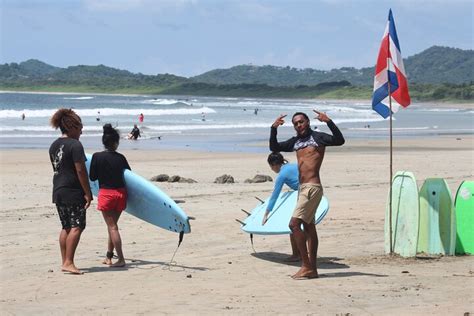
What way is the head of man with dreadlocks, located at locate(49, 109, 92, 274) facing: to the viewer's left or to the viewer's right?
to the viewer's right

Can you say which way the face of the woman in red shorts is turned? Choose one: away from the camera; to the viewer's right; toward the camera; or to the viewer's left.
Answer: away from the camera

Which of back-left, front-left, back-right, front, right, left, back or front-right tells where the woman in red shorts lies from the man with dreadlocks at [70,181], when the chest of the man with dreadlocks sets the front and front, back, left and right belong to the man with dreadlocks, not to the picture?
front

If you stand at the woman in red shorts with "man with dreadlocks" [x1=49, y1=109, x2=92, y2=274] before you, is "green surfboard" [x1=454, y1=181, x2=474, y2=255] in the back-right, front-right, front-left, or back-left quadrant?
back-left

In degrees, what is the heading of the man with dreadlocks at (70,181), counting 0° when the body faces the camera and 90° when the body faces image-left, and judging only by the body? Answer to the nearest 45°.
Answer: approximately 225°
